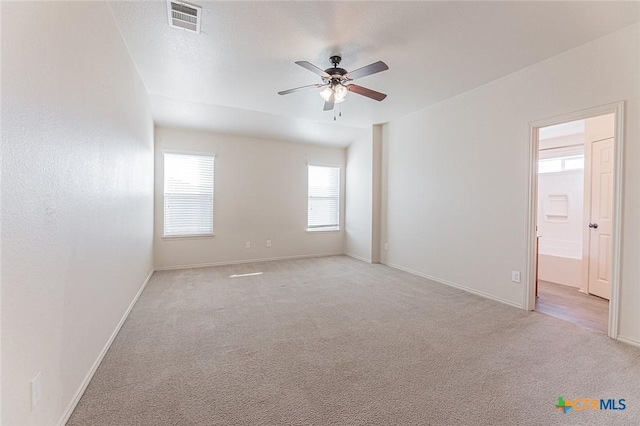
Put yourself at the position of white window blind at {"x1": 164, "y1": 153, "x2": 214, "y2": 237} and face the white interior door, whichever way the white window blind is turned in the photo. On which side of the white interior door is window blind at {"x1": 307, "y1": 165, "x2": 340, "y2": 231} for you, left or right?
left

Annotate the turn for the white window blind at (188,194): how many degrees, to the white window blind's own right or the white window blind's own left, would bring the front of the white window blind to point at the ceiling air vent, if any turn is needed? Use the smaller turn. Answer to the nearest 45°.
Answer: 0° — it already faces it

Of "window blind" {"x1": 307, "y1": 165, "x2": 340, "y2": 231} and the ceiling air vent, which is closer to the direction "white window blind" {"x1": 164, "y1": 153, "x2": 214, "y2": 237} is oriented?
the ceiling air vent

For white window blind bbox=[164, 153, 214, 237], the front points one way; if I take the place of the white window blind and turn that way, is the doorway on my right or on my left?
on my left

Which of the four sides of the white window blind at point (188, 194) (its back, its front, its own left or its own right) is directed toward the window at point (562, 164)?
left

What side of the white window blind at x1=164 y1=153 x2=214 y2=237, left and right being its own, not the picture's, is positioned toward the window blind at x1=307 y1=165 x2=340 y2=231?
left

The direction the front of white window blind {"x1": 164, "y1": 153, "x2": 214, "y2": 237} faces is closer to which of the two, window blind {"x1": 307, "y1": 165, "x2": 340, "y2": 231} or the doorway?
the doorway

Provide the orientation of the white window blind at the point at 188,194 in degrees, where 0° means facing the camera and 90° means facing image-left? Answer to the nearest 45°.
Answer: approximately 0°

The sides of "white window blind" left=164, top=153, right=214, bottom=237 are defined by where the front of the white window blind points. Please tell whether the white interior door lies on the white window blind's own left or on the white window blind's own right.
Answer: on the white window blind's own left
